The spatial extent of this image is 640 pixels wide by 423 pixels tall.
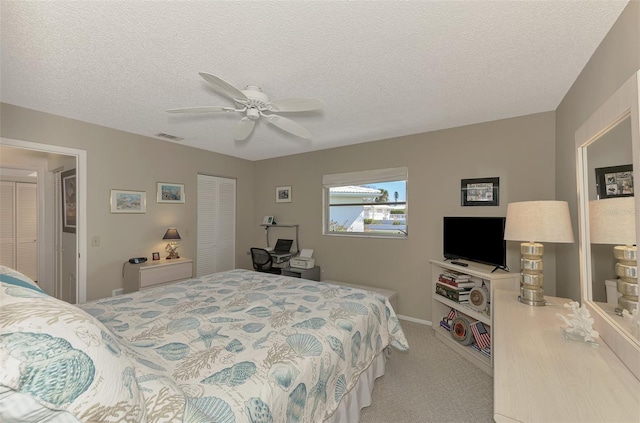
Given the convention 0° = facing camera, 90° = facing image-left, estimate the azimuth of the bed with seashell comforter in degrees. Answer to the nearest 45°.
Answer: approximately 225°

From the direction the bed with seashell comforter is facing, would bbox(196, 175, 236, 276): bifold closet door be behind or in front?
in front

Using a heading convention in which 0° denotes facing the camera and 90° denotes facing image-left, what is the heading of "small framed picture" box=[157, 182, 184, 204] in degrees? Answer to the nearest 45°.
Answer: approximately 315°

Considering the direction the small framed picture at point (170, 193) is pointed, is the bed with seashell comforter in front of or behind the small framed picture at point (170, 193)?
in front

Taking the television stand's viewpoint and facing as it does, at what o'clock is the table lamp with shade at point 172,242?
The table lamp with shade is roughly at 1 o'clock from the television stand.

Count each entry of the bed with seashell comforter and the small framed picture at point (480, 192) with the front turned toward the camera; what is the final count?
1

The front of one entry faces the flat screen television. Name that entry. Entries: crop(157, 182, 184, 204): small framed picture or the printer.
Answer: the small framed picture

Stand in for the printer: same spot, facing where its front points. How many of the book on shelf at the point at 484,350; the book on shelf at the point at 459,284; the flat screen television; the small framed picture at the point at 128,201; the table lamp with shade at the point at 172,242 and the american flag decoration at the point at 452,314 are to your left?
4
